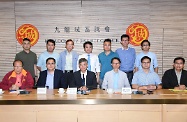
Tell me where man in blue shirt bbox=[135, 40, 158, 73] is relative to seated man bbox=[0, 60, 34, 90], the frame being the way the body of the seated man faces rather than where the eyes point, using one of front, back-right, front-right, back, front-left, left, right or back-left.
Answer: left

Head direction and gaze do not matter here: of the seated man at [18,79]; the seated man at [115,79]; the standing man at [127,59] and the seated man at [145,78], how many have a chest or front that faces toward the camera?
4

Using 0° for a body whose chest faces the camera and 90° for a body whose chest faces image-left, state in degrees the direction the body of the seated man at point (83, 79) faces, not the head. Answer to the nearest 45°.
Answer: approximately 0°

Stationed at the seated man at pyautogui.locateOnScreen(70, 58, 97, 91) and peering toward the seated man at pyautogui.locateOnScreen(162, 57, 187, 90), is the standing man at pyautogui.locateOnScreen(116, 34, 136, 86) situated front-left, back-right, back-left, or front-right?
front-left

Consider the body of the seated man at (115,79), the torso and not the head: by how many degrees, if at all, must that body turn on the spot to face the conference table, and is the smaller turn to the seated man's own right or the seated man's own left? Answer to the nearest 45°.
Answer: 0° — they already face it

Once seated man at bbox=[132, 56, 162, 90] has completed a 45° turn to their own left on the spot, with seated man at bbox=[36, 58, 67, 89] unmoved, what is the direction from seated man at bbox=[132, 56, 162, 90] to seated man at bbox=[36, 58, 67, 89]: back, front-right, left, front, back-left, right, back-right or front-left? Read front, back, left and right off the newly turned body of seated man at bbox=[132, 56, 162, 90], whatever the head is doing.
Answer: back-right

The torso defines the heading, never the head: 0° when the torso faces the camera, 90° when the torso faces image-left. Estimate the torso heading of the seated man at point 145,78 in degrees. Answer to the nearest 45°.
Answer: approximately 0°

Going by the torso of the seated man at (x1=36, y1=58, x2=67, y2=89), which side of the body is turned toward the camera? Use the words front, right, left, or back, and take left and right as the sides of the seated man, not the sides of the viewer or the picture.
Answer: front

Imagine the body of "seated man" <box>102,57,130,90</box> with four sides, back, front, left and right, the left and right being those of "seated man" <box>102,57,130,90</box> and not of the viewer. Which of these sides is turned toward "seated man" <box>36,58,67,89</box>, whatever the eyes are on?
right

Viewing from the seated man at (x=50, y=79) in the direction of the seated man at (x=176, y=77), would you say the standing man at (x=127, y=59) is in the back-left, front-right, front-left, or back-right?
front-left

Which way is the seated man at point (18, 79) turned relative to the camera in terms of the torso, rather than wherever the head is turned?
toward the camera

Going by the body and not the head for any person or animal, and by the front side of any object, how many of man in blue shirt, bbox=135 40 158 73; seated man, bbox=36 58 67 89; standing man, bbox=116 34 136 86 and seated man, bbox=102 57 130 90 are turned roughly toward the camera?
4
